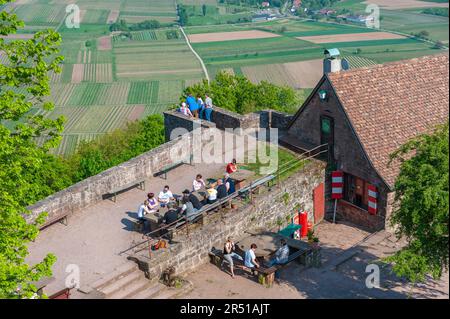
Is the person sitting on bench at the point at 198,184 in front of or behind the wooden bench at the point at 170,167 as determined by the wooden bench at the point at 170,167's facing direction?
in front

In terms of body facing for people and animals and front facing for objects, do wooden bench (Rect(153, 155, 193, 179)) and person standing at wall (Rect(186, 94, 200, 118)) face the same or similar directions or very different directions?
very different directions

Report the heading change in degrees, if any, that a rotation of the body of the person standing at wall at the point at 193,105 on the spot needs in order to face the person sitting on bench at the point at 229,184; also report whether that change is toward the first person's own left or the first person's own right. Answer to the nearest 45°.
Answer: approximately 135° to the first person's own left

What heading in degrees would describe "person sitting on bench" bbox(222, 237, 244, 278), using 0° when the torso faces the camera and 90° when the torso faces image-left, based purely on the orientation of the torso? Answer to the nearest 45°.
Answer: approximately 315°

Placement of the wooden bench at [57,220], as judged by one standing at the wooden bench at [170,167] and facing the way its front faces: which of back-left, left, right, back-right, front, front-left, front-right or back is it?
right
